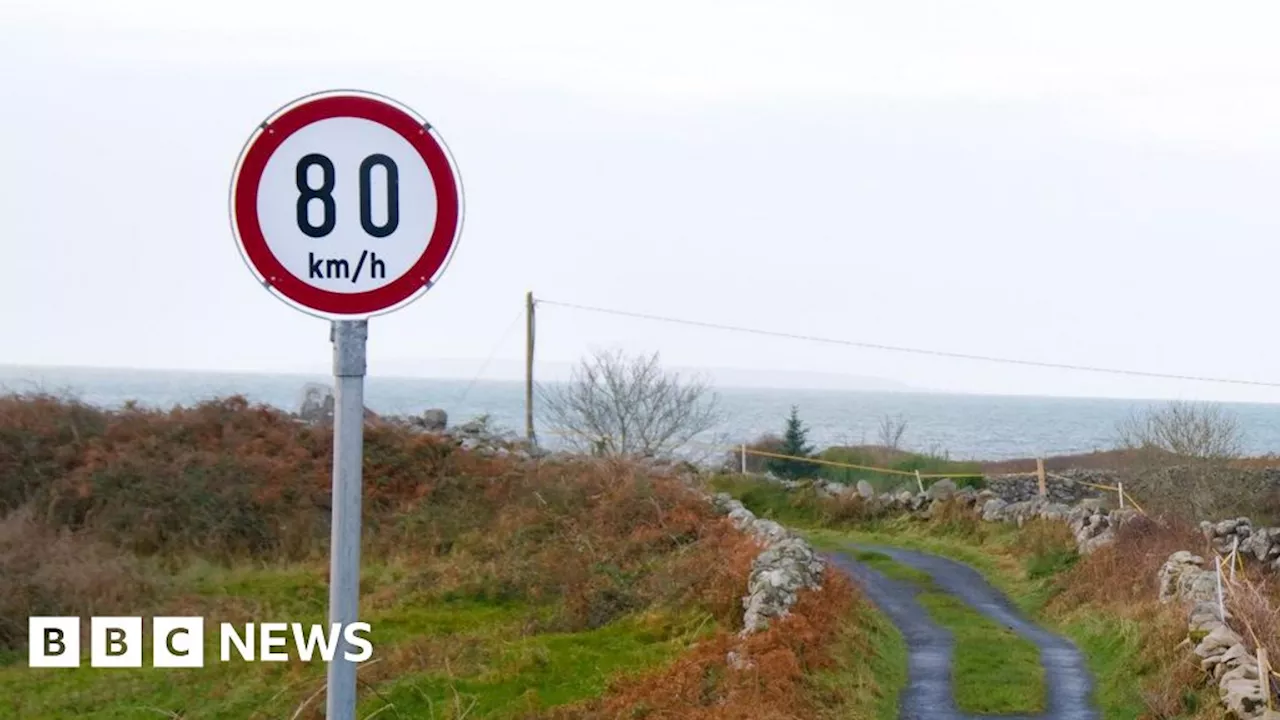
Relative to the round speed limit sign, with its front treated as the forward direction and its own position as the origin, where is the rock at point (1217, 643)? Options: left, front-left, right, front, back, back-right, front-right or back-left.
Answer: back-left

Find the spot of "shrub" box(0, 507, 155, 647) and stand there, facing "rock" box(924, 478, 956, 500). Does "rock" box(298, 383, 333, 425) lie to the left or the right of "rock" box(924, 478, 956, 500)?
left

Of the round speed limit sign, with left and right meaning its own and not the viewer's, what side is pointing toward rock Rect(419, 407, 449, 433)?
back

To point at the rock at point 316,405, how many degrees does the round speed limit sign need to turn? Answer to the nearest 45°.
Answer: approximately 180°

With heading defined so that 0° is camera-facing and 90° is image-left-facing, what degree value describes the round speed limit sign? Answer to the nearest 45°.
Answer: approximately 0°

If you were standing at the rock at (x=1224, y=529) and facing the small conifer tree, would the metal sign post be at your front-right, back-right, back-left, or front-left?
back-left

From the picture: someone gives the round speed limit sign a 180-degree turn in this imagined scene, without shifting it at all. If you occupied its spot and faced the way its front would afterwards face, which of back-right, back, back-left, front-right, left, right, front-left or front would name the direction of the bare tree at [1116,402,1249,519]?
front-right

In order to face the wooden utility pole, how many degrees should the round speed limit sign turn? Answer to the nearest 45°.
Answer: approximately 180°

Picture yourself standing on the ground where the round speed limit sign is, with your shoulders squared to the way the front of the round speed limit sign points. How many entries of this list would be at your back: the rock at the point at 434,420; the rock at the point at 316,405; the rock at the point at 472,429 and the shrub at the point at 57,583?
4
